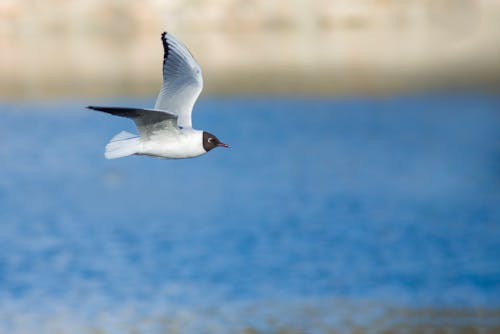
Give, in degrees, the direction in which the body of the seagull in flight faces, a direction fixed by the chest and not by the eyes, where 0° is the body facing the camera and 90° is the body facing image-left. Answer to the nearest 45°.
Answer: approximately 270°
